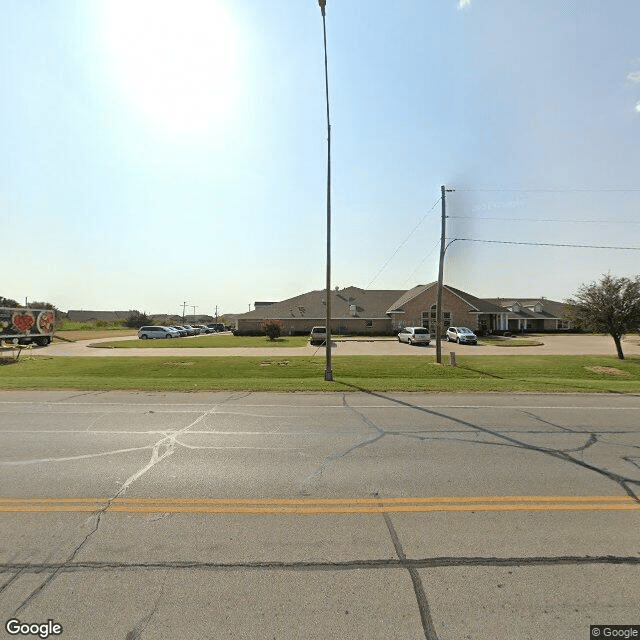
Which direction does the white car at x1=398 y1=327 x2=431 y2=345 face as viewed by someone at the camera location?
facing away from the viewer and to the left of the viewer

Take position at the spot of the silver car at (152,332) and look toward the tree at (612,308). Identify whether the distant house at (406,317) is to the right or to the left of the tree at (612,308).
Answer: left

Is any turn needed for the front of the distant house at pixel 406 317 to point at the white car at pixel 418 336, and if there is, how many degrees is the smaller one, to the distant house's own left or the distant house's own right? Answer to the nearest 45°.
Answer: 0° — it already faces it

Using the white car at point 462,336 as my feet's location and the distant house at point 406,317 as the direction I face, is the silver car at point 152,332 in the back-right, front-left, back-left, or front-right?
front-left

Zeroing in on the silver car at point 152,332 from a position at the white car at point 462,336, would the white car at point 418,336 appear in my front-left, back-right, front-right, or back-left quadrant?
front-left

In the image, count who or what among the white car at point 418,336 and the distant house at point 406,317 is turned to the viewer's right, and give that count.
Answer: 0

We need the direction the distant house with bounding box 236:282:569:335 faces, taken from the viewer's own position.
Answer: facing the viewer

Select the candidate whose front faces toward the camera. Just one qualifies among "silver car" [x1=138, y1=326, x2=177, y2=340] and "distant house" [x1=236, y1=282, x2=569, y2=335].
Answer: the distant house
